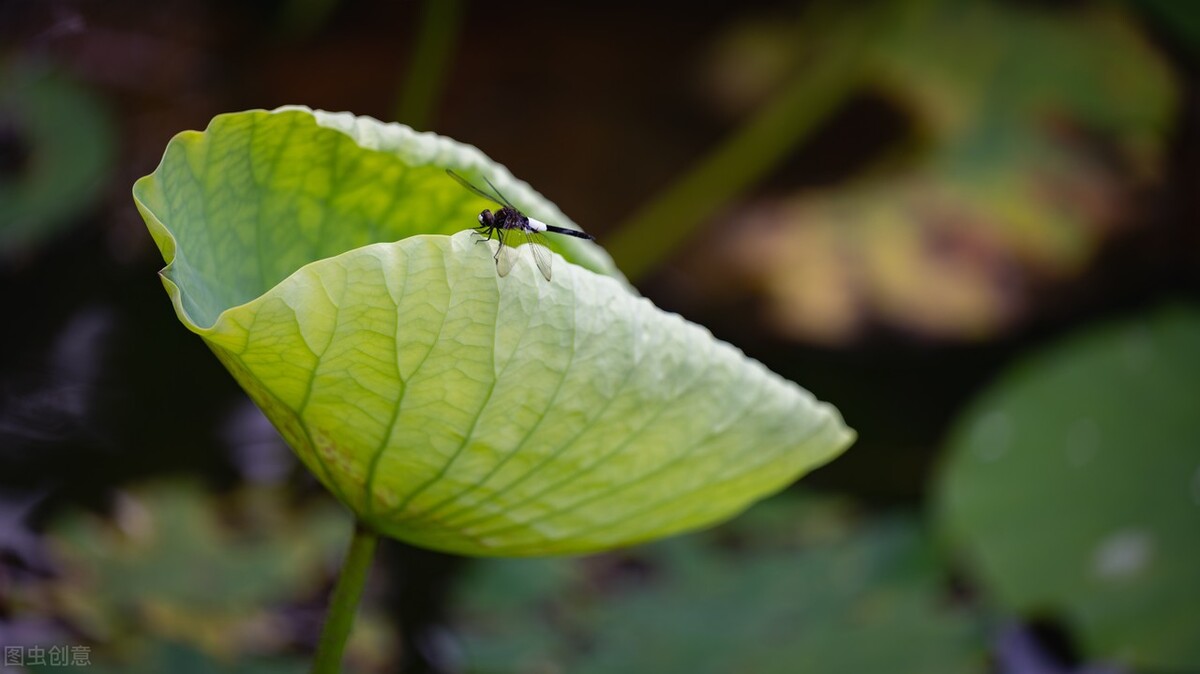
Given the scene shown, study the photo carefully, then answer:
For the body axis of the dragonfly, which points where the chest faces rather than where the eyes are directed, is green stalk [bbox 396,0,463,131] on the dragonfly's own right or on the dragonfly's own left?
on the dragonfly's own right

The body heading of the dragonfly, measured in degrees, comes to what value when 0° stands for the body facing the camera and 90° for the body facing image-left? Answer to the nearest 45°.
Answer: approximately 90°
